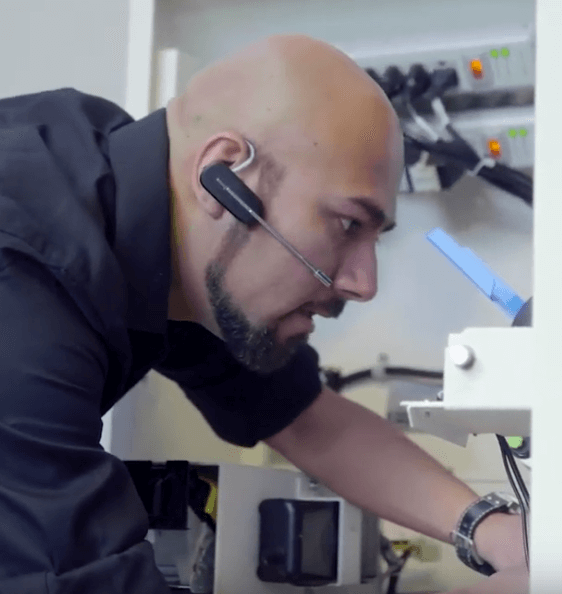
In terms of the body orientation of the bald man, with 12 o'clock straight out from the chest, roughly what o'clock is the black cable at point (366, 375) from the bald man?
The black cable is roughly at 10 o'clock from the bald man.

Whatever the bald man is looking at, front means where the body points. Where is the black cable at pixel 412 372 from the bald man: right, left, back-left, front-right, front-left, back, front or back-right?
front-left

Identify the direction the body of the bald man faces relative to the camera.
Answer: to the viewer's right

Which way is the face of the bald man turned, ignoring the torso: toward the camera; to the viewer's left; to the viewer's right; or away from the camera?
to the viewer's right
